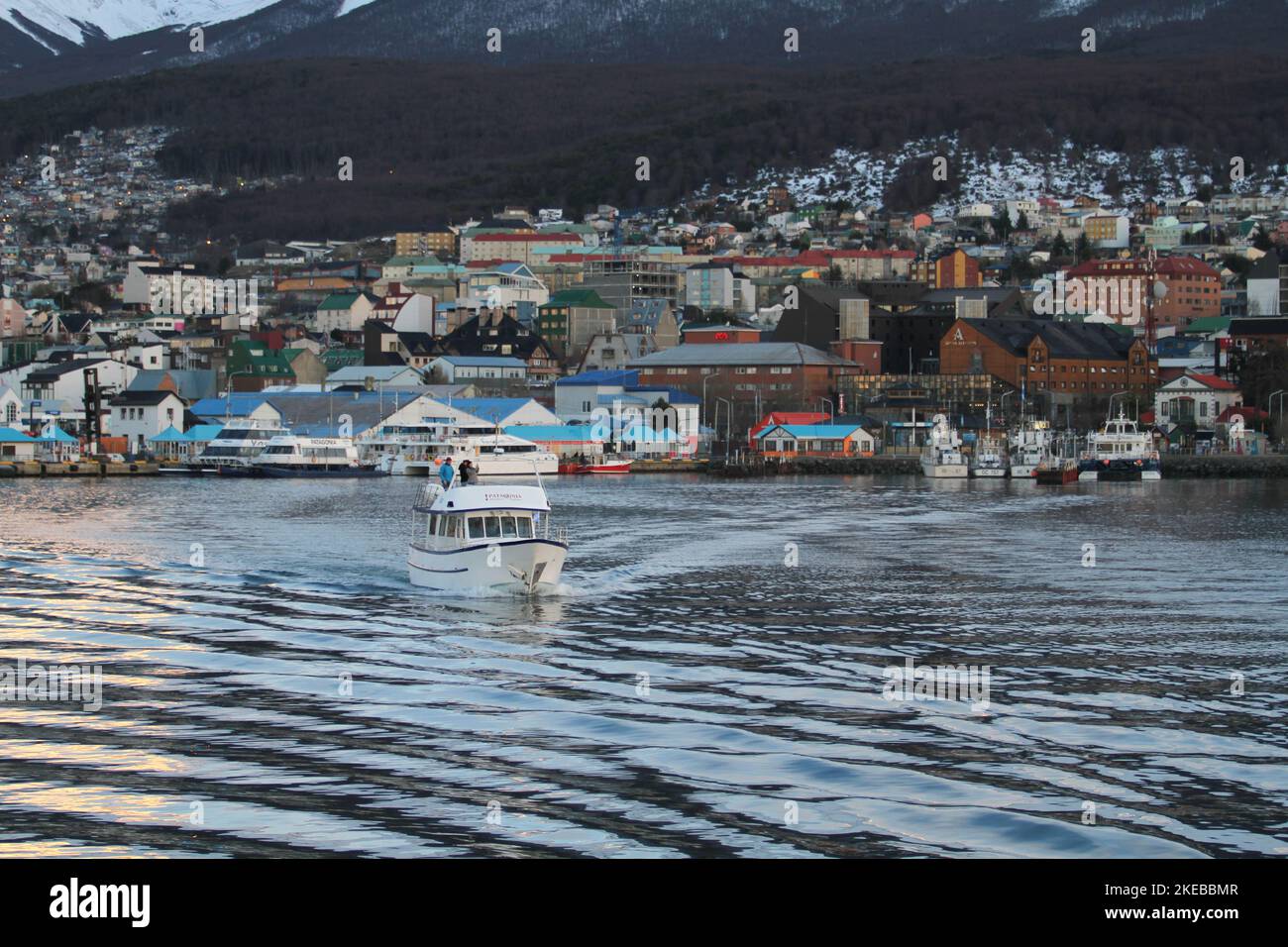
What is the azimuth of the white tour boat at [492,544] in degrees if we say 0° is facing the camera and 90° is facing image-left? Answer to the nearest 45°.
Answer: approximately 315°
